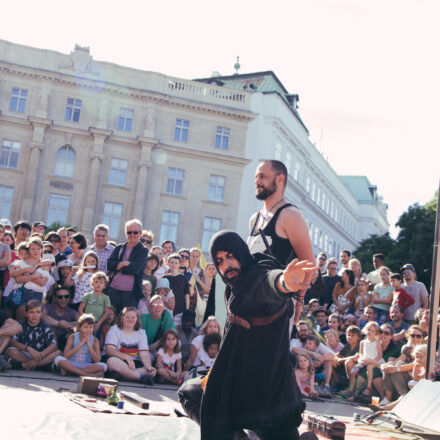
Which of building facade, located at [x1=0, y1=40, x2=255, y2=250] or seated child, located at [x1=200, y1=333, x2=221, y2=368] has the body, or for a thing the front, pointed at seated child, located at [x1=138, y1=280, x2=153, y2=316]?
the building facade

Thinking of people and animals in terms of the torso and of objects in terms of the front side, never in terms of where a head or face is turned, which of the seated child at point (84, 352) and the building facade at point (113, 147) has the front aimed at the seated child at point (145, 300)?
the building facade

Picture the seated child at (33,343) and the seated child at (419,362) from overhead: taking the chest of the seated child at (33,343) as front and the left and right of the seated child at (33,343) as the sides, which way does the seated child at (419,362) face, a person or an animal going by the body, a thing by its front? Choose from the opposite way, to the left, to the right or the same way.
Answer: to the right

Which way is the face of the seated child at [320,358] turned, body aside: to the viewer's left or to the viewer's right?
to the viewer's left

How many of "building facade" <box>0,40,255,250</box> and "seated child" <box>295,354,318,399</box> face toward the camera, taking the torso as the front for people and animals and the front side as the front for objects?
2

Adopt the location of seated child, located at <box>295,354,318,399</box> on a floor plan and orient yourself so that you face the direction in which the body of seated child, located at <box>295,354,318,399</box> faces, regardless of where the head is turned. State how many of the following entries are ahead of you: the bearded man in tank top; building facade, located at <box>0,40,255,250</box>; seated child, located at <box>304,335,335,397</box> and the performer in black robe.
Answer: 2

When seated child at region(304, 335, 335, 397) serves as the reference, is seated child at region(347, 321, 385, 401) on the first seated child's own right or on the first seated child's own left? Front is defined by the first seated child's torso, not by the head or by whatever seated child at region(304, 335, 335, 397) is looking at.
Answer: on the first seated child's own left

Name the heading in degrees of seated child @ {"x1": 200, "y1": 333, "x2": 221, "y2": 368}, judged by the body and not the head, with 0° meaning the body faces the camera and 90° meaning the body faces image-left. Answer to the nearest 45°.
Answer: approximately 315°
